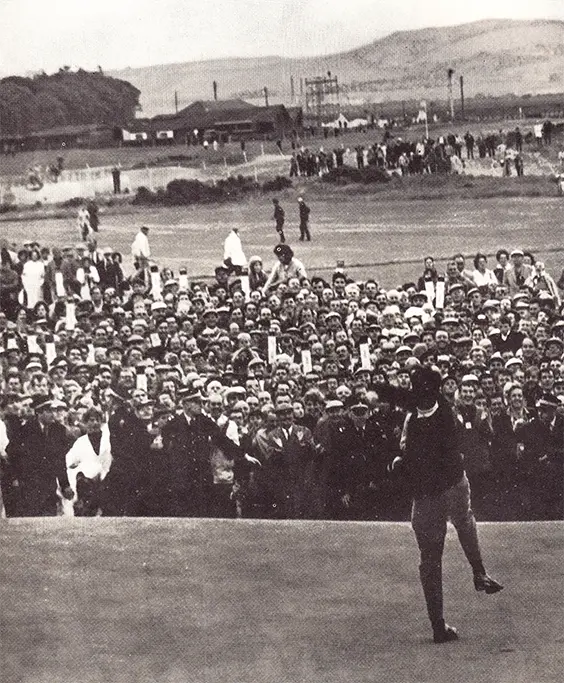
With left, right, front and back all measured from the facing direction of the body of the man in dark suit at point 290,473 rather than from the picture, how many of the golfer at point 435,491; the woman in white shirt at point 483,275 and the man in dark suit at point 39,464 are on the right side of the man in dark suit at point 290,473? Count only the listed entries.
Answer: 1

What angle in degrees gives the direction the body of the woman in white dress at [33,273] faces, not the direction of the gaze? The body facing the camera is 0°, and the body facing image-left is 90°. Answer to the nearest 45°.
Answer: approximately 0°

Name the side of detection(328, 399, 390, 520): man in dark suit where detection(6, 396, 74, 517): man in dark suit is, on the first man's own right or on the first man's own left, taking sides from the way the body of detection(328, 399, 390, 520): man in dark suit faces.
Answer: on the first man's own right
